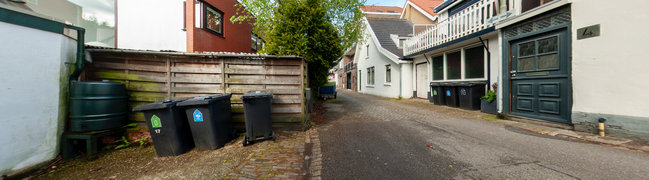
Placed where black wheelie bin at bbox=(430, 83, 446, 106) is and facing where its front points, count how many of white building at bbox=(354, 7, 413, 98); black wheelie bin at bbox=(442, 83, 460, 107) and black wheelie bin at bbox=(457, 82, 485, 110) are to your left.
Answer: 2

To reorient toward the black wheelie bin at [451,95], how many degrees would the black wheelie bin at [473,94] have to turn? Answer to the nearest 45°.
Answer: approximately 90° to its right

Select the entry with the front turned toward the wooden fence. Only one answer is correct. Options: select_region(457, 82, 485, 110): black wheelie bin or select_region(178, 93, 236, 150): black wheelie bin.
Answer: select_region(457, 82, 485, 110): black wheelie bin

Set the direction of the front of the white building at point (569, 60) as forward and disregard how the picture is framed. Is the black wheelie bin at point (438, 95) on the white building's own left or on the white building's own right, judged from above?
on the white building's own right

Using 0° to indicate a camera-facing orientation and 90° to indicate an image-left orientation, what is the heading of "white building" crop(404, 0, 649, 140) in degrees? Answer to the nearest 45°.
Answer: approximately 45°

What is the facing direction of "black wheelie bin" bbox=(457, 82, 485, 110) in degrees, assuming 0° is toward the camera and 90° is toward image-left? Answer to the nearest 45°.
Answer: approximately 45°

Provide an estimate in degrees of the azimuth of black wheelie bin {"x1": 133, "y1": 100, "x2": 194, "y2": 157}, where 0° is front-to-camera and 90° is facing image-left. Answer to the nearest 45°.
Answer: approximately 45°

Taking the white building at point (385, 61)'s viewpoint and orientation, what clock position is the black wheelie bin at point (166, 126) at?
The black wheelie bin is roughly at 11 o'clock from the white building.
